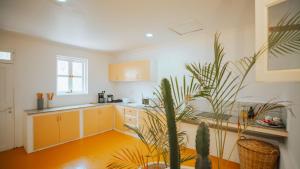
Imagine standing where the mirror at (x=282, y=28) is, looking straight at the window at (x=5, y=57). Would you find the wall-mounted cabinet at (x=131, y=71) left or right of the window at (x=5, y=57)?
right

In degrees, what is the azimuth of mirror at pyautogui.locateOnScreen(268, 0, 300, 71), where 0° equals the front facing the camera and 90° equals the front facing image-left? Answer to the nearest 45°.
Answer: approximately 45°

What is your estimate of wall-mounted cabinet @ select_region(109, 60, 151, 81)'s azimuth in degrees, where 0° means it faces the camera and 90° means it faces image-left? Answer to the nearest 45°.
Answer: approximately 45°

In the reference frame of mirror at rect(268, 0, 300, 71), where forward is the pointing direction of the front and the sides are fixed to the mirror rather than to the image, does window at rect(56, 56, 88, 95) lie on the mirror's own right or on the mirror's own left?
on the mirror's own right

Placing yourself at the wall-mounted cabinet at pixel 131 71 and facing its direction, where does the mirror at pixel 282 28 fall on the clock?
The mirror is roughly at 10 o'clock from the wall-mounted cabinet.

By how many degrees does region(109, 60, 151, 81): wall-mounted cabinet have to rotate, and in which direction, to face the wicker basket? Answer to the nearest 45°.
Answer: approximately 90° to its left

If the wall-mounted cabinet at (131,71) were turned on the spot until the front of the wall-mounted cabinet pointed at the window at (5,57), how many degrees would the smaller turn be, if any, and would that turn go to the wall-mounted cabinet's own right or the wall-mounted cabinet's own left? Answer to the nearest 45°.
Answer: approximately 45° to the wall-mounted cabinet's own right

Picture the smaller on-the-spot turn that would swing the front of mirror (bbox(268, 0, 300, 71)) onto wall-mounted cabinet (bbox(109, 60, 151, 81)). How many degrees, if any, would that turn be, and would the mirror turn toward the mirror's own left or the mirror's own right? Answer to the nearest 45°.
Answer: approximately 90° to the mirror's own right
